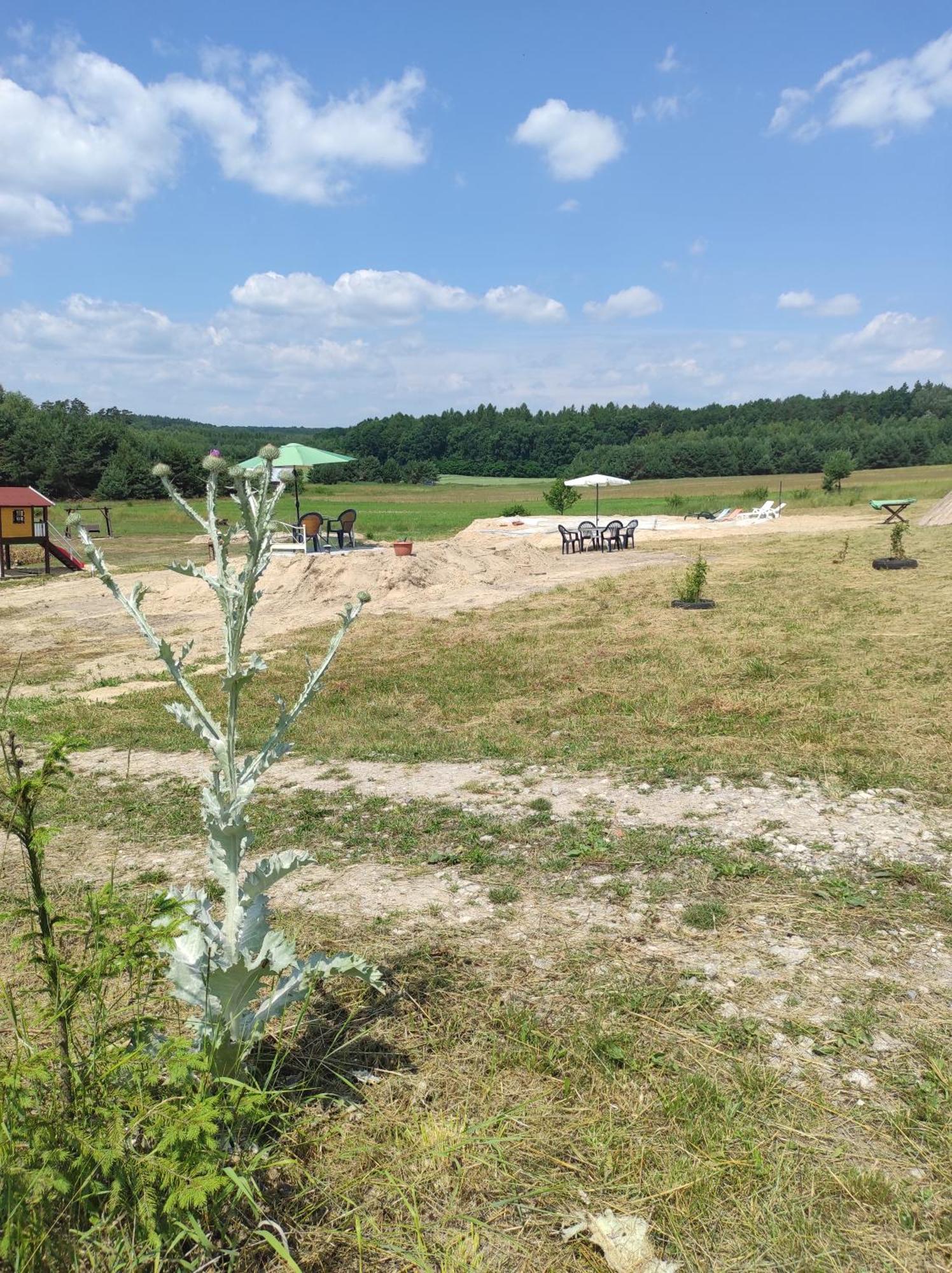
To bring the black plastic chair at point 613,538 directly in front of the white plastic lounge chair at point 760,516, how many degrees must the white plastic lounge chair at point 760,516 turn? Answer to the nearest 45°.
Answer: approximately 90° to its left

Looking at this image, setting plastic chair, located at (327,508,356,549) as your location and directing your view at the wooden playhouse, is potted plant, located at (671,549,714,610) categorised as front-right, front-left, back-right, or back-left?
back-left

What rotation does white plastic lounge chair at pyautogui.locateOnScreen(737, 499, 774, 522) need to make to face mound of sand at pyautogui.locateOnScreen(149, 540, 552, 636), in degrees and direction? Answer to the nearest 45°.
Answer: approximately 90° to its left

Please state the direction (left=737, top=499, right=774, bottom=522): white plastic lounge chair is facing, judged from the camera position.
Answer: facing to the left of the viewer

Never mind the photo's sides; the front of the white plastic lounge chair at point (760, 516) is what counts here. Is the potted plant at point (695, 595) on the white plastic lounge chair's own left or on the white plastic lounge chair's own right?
on the white plastic lounge chair's own left

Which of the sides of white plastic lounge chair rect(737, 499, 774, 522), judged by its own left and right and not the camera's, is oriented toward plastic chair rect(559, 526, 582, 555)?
left

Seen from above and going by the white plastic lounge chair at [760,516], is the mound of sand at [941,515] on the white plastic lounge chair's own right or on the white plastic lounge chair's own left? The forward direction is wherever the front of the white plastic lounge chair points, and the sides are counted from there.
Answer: on the white plastic lounge chair's own left

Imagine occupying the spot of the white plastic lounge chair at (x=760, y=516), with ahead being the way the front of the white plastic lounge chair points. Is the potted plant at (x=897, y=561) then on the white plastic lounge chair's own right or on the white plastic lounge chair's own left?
on the white plastic lounge chair's own left

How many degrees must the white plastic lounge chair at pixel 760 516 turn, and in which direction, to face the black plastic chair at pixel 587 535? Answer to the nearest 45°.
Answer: approximately 90° to its left

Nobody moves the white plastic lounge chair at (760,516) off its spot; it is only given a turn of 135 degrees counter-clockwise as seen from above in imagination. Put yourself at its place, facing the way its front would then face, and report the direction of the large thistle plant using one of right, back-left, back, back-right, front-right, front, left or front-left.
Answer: front-right
